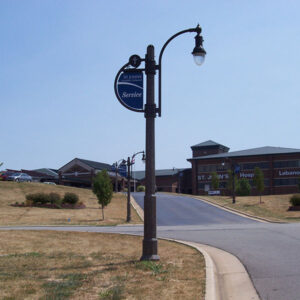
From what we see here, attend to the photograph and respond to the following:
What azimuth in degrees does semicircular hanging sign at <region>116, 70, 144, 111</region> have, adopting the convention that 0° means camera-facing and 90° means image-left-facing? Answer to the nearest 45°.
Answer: approximately 0°

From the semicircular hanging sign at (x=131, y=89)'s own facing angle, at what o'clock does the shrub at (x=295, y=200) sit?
The shrub is roughly at 7 o'clock from the semicircular hanging sign.

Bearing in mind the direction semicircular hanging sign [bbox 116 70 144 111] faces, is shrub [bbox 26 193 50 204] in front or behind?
behind

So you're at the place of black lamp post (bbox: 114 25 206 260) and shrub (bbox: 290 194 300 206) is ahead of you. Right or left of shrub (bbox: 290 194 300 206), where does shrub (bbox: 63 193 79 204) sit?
left
